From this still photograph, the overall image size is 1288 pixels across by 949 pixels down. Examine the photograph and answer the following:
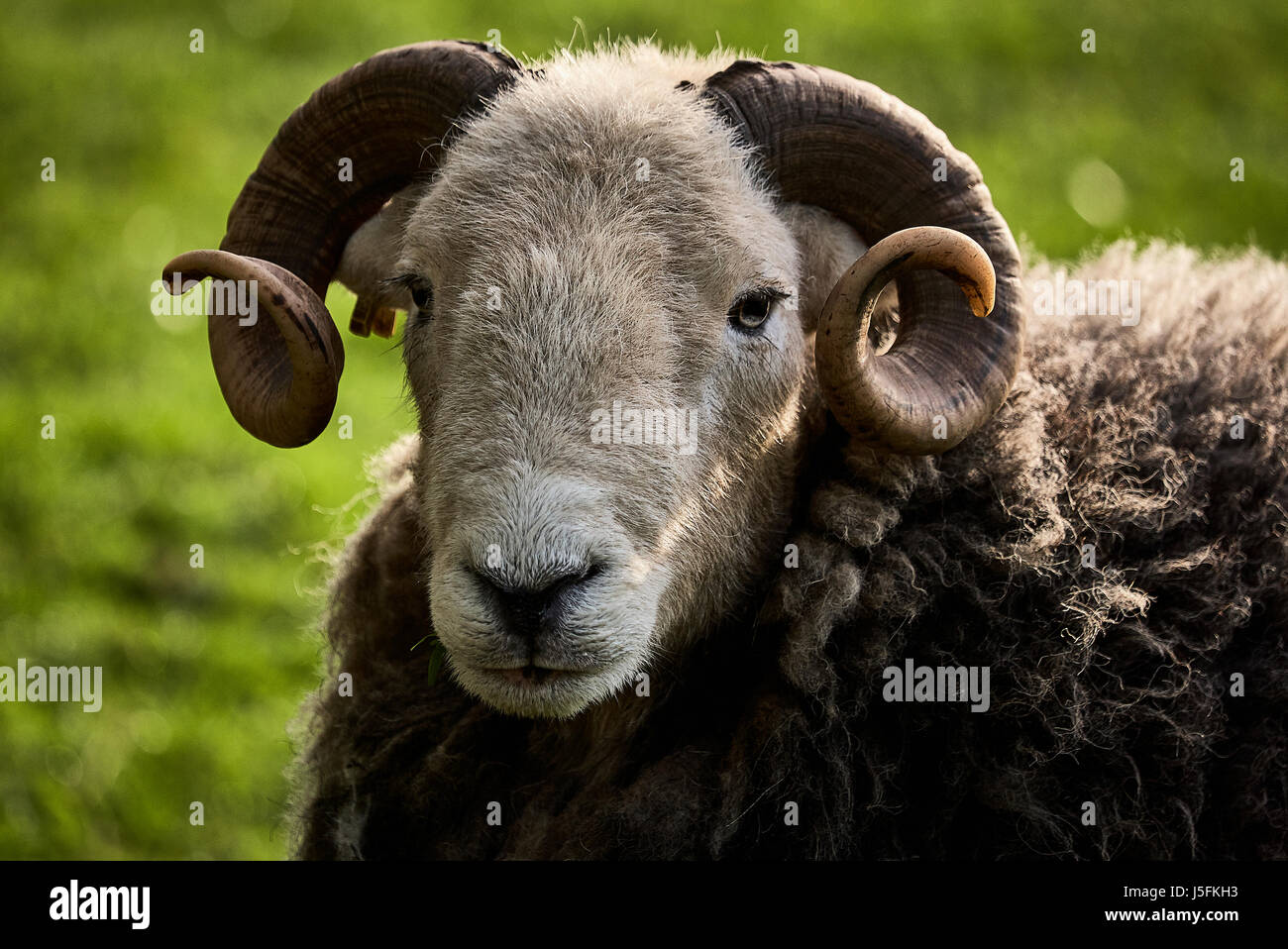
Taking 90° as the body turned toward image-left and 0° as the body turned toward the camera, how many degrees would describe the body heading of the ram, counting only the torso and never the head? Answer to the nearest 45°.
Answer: approximately 45°
